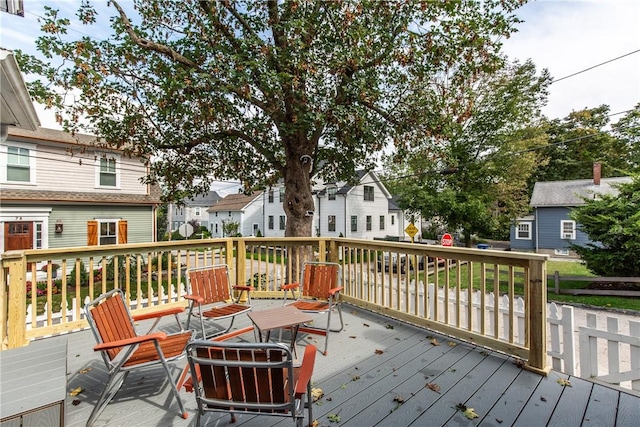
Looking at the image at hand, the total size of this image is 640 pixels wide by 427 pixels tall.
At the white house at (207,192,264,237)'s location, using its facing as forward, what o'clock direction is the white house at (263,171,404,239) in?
the white house at (263,171,404,239) is roughly at 9 o'clock from the white house at (207,192,264,237).

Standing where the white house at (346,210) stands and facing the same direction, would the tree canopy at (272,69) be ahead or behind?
ahead

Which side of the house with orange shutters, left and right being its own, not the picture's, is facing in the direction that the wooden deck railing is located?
front

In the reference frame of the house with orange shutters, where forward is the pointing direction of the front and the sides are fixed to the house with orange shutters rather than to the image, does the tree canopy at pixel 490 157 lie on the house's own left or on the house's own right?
on the house's own left

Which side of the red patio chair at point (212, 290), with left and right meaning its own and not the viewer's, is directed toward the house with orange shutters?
back

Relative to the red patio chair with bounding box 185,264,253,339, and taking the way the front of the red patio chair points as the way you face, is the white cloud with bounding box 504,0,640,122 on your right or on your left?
on your left

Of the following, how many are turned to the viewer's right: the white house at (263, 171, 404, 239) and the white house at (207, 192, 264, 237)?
0

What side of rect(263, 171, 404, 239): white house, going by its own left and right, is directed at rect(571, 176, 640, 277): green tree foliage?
left

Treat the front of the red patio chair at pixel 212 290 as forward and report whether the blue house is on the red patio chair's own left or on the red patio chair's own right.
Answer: on the red patio chair's own left

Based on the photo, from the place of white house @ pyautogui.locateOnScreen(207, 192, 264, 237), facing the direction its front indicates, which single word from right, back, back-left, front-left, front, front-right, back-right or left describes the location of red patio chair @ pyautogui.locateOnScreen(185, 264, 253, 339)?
front-left

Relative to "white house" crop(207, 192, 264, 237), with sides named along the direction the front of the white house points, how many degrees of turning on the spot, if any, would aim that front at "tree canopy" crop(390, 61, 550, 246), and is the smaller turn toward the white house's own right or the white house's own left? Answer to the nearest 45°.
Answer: approximately 90° to the white house's own left
